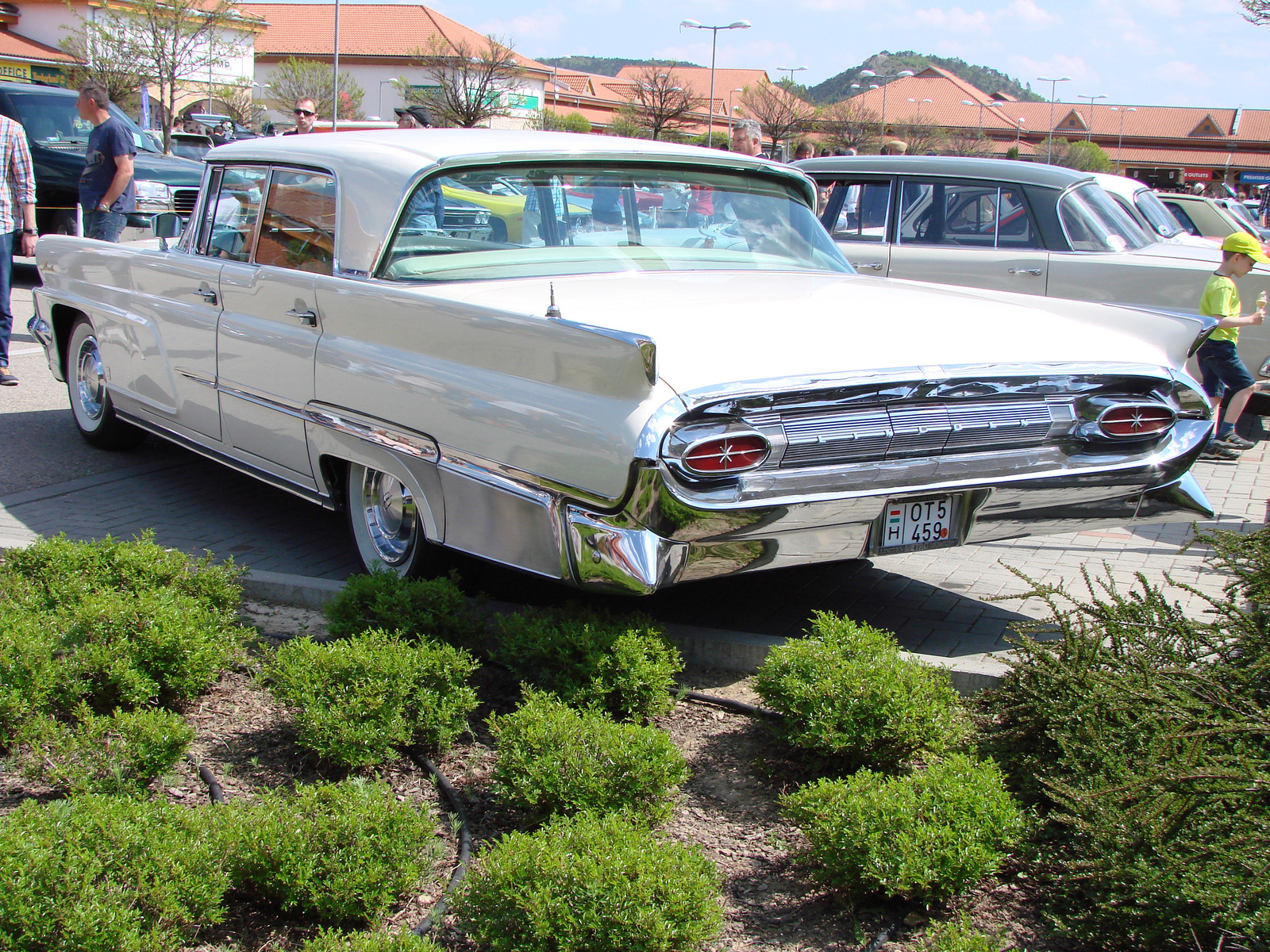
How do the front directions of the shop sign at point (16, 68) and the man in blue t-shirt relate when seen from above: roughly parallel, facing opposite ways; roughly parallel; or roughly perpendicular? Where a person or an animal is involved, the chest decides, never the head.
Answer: roughly perpendicular

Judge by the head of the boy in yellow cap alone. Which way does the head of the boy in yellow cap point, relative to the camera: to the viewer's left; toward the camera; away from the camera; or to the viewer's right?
to the viewer's right

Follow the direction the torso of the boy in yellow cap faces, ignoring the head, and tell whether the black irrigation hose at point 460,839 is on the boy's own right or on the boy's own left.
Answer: on the boy's own right

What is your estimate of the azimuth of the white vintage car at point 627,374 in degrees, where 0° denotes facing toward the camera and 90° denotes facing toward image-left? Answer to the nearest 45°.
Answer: approximately 135°

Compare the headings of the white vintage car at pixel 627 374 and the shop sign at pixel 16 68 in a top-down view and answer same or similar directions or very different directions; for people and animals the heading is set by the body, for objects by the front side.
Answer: very different directions

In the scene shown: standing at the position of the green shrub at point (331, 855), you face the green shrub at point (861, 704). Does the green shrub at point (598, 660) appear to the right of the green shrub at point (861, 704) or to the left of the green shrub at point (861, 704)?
left

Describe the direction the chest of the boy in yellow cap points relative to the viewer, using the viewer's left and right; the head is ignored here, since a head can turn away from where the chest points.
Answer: facing to the right of the viewer

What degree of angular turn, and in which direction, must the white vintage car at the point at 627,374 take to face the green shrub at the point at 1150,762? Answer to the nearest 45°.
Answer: approximately 180°

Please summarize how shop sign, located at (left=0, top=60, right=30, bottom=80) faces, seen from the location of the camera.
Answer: facing the viewer and to the right of the viewer
